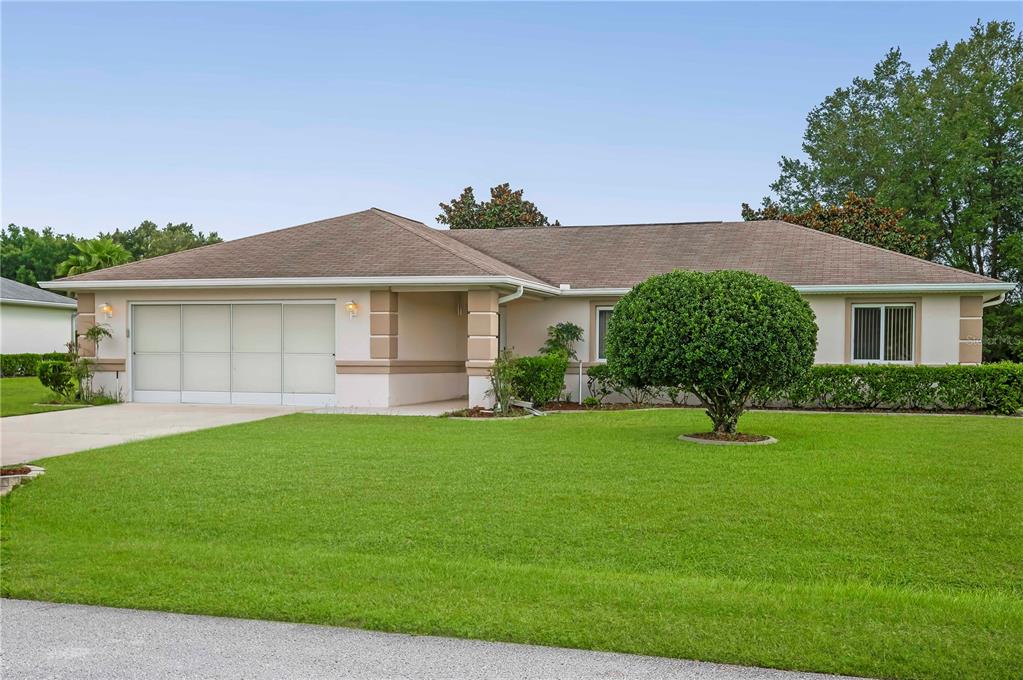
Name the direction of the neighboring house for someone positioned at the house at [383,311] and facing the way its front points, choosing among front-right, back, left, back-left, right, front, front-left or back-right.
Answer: back-right

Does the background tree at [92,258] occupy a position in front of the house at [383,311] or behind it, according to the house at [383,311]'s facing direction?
behind

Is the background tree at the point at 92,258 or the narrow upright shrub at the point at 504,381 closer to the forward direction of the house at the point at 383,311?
the narrow upright shrub

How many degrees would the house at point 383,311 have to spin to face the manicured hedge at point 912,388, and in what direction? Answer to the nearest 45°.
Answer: approximately 90° to its left

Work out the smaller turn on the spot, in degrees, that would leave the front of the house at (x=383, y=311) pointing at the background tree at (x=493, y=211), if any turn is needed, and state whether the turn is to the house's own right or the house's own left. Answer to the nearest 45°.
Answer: approximately 180°

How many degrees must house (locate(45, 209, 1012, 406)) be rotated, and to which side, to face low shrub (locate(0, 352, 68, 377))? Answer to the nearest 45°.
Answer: approximately 135° to its right

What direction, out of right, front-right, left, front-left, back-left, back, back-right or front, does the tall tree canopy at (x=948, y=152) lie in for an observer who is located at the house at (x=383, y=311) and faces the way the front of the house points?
back-left

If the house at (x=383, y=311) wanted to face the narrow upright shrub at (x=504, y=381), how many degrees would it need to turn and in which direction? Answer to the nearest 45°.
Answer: approximately 45° to its left

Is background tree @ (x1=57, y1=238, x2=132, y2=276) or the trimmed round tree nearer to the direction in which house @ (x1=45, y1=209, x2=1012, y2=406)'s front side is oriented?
the trimmed round tree

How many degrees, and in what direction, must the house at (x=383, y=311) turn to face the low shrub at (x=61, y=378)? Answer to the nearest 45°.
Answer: approximately 90° to its right

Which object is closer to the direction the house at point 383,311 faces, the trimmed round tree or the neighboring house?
the trimmed round tree

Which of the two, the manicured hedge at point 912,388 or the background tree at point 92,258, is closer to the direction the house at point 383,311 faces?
the manicured hedge

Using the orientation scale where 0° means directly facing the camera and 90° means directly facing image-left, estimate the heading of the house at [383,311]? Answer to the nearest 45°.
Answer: approximately 0°
